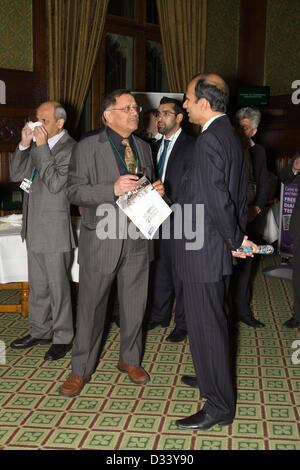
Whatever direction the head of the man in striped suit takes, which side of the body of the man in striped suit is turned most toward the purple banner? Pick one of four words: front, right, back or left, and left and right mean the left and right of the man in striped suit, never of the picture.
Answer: left

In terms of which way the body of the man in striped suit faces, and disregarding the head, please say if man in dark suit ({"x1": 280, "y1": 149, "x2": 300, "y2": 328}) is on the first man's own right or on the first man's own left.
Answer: on the first man's own left

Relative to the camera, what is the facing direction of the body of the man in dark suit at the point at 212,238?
to the viewer's left

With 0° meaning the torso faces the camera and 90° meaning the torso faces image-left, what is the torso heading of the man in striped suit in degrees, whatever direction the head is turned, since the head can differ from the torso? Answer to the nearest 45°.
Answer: approximately 315°
